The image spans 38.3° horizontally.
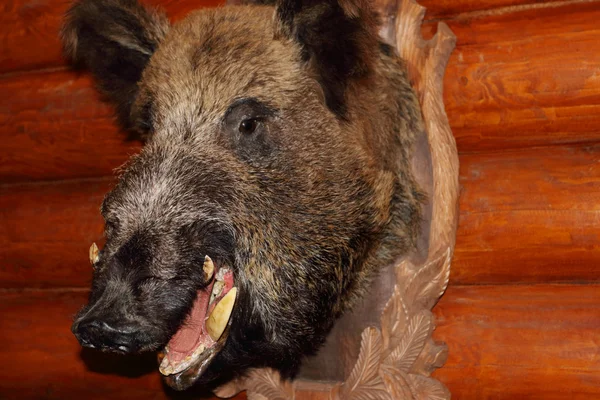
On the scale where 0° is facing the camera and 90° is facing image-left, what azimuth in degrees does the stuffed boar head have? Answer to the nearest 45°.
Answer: approximately 45°
